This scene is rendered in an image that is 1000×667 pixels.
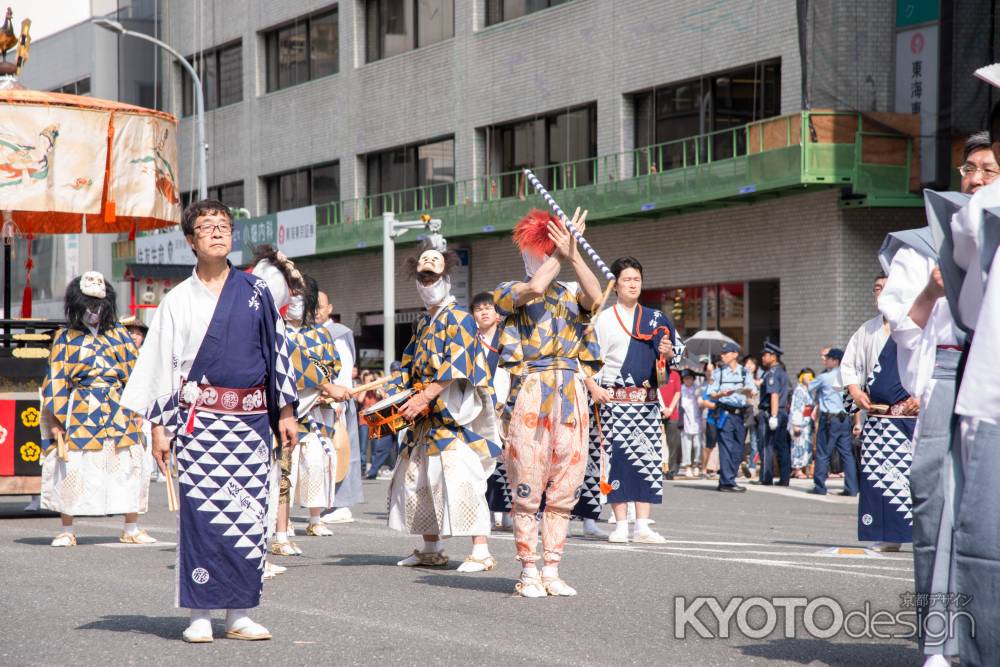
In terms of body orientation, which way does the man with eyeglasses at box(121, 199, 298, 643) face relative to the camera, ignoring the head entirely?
toward the camera

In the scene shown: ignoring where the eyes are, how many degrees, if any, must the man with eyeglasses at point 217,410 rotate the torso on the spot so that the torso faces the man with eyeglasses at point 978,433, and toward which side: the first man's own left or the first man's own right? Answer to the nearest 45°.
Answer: approximately 45° to the first man's own left

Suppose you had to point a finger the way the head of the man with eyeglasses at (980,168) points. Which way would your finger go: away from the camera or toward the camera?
toward the camera

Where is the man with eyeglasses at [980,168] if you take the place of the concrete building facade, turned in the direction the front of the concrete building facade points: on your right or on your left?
on your left

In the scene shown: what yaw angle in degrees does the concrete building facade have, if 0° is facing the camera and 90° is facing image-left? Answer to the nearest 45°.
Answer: approximately 45°

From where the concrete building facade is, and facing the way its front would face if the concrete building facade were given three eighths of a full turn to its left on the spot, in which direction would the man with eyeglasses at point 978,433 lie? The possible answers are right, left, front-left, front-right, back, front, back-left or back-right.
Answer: right

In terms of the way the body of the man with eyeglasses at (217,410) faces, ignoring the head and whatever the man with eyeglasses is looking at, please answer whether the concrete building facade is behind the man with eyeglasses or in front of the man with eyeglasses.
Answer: behind

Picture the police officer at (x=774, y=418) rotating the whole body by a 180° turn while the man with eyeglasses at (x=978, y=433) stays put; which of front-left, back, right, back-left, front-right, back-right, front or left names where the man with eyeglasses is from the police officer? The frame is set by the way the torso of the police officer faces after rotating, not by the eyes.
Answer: right

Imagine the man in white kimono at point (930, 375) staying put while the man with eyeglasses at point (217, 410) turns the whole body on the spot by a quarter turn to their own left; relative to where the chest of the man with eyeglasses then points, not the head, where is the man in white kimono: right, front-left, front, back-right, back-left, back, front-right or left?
front-right

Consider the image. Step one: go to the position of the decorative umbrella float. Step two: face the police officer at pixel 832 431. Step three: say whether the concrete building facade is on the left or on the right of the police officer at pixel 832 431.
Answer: left

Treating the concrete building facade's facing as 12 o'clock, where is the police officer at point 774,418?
The police officer is roughly at 10 o'clock from the concrete building facade.

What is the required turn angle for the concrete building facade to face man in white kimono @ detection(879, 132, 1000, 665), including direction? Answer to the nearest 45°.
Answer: approximately 45° to its left

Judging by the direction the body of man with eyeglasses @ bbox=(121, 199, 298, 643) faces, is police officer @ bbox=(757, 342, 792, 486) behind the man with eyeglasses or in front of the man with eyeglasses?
behind
